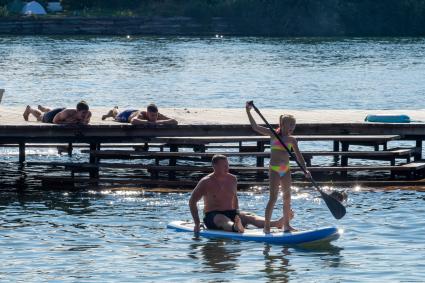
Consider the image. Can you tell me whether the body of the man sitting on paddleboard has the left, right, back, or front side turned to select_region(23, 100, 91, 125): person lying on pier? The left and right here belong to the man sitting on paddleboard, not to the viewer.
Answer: back
